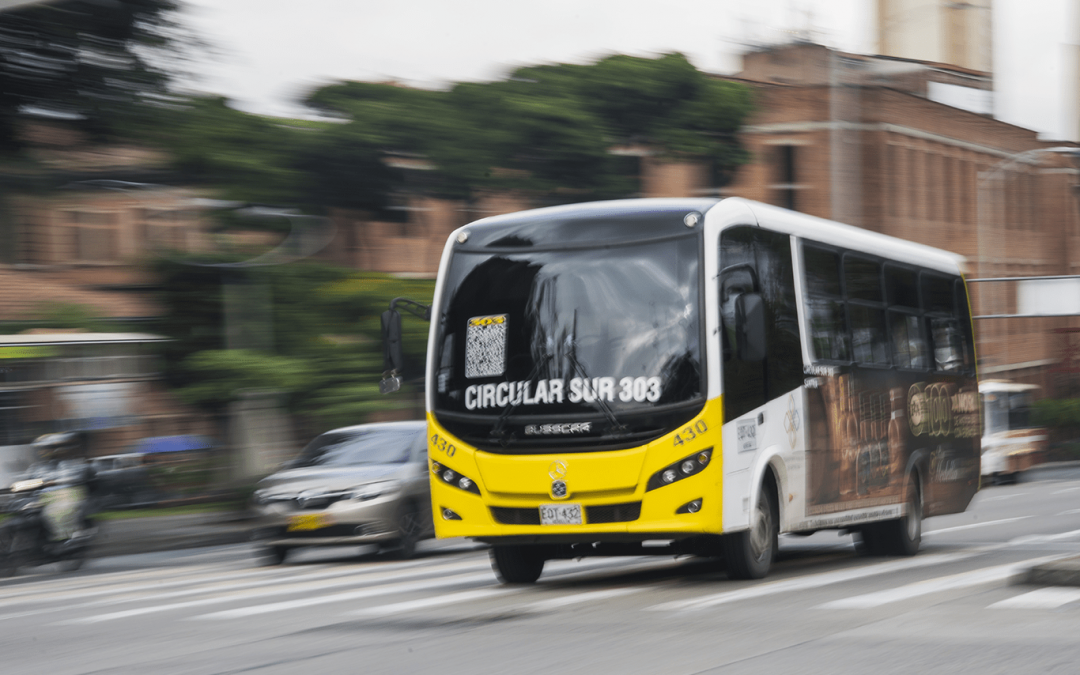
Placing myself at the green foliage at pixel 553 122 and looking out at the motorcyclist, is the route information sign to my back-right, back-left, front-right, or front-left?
front-left

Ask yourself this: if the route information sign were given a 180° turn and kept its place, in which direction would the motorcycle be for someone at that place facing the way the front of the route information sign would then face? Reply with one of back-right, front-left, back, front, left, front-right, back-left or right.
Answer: front-left

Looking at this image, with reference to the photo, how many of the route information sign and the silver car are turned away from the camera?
0

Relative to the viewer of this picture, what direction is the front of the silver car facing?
facing the viewer and to the left of the viewer

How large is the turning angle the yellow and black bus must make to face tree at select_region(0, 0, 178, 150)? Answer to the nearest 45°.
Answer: approximately 90° to its right

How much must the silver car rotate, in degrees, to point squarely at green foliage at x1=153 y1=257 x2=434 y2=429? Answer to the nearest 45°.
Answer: approximately 135° to its right

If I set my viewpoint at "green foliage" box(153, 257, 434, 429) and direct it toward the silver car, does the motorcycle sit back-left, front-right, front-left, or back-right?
front-right

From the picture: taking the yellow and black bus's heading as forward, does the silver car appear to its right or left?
on its right

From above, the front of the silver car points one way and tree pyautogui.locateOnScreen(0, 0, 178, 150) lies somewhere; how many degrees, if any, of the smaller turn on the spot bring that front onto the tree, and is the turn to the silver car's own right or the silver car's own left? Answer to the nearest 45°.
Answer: approximately 90° to the silver car's own right

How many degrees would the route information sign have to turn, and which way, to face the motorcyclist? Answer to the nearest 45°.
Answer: approximately 135° to its right

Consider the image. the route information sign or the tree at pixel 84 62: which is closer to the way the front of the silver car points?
the route information sign

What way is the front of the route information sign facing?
toward the camera

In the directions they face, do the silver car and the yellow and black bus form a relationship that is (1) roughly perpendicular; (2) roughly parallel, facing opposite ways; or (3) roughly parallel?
roughly parallel

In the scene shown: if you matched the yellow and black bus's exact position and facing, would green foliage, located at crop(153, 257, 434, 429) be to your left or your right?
on your right

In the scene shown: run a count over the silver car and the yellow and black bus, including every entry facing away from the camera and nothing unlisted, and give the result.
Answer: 0

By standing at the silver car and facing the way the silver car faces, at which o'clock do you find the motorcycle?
The motorcycle is roughly at 2 o'clock from the silver car.
